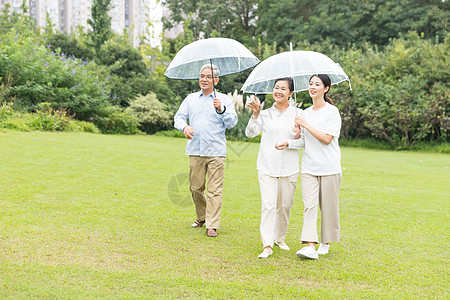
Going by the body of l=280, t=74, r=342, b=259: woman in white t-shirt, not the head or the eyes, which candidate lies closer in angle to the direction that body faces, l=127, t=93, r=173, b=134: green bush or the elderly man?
the elderly man

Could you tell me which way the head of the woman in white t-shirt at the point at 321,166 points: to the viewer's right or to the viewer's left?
to the viewer's left

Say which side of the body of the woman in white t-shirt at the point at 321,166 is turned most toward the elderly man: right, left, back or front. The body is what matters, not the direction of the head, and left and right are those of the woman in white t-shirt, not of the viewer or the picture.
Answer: right

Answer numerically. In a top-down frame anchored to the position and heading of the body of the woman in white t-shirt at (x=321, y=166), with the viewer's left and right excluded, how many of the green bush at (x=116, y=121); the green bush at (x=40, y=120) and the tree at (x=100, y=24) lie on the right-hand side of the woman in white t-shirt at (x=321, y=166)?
3

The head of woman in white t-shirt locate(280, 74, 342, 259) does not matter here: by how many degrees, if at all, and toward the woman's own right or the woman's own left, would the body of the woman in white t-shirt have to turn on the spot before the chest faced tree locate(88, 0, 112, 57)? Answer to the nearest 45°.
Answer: approximately 90° to the woman's own right

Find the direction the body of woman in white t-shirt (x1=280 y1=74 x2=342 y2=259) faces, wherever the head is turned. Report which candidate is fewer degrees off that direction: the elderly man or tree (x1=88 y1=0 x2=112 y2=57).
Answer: the elderly man

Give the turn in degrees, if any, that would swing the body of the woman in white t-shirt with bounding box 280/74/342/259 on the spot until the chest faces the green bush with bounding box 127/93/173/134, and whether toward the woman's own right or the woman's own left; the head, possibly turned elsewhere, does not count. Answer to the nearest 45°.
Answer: approximately 90° to the woman's own right

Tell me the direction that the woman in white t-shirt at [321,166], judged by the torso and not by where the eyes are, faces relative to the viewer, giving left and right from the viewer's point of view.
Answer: facing the viewer and to the left of the viewer

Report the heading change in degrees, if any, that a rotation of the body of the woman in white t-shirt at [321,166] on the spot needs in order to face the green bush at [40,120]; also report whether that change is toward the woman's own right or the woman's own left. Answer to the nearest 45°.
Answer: approximately 90° to the woman's own right
